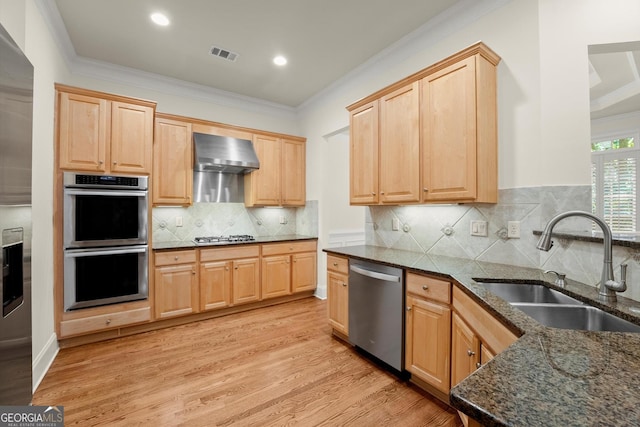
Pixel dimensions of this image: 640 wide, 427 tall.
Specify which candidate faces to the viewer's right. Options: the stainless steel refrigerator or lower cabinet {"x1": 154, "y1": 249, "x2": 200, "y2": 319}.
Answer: the stainless steel refrigerator

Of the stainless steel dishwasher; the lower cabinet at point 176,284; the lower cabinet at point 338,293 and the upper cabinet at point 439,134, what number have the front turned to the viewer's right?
0

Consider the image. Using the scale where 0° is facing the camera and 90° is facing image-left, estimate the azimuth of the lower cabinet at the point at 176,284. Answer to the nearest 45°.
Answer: approximately 0°

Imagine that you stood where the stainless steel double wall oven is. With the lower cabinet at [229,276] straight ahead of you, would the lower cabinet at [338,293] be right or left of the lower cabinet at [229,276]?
right

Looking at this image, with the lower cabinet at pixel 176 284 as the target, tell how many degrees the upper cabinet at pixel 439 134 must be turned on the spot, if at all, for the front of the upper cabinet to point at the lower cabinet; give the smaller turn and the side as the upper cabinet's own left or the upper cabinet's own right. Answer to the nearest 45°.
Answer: approximately 45° to the upper cabinet's own right

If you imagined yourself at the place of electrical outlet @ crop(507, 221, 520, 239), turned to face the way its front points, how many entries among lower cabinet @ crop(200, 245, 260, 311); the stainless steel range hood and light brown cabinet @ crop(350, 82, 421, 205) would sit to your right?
3

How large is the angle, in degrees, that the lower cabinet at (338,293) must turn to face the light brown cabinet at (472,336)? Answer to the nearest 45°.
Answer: approximately 90° to its left

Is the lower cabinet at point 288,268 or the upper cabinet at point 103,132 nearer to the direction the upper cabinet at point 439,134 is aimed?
the upper cabinet

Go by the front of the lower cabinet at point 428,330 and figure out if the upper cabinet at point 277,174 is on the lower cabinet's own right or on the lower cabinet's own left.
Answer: on the lower cabinet's own right

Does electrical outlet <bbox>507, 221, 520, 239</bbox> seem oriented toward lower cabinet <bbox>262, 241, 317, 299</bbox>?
no

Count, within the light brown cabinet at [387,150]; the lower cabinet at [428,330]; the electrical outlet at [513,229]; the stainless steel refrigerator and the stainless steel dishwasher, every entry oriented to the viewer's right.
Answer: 1

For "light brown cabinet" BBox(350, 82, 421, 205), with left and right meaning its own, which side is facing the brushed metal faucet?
left

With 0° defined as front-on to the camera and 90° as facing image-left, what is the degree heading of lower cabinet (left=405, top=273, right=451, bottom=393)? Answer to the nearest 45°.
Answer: approximately 45°

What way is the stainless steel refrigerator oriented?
to the viewer's right

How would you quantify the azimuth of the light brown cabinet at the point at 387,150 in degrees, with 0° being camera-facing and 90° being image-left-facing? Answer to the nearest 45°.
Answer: approximately 45°

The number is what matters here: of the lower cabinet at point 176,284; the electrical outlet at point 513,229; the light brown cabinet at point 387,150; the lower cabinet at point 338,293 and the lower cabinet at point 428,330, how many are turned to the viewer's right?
0

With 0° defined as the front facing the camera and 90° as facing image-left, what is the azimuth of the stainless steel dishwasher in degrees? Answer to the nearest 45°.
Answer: approximately 45°

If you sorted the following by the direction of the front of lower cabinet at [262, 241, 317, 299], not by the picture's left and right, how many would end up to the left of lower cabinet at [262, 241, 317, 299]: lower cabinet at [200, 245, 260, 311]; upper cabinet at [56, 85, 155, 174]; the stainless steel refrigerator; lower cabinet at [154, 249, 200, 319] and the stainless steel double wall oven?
0

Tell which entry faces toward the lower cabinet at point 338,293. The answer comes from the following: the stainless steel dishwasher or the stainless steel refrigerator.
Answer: the stainless steel refrigerator

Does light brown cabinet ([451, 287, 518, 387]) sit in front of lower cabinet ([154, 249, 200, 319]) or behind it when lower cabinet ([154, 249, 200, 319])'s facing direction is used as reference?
in front
